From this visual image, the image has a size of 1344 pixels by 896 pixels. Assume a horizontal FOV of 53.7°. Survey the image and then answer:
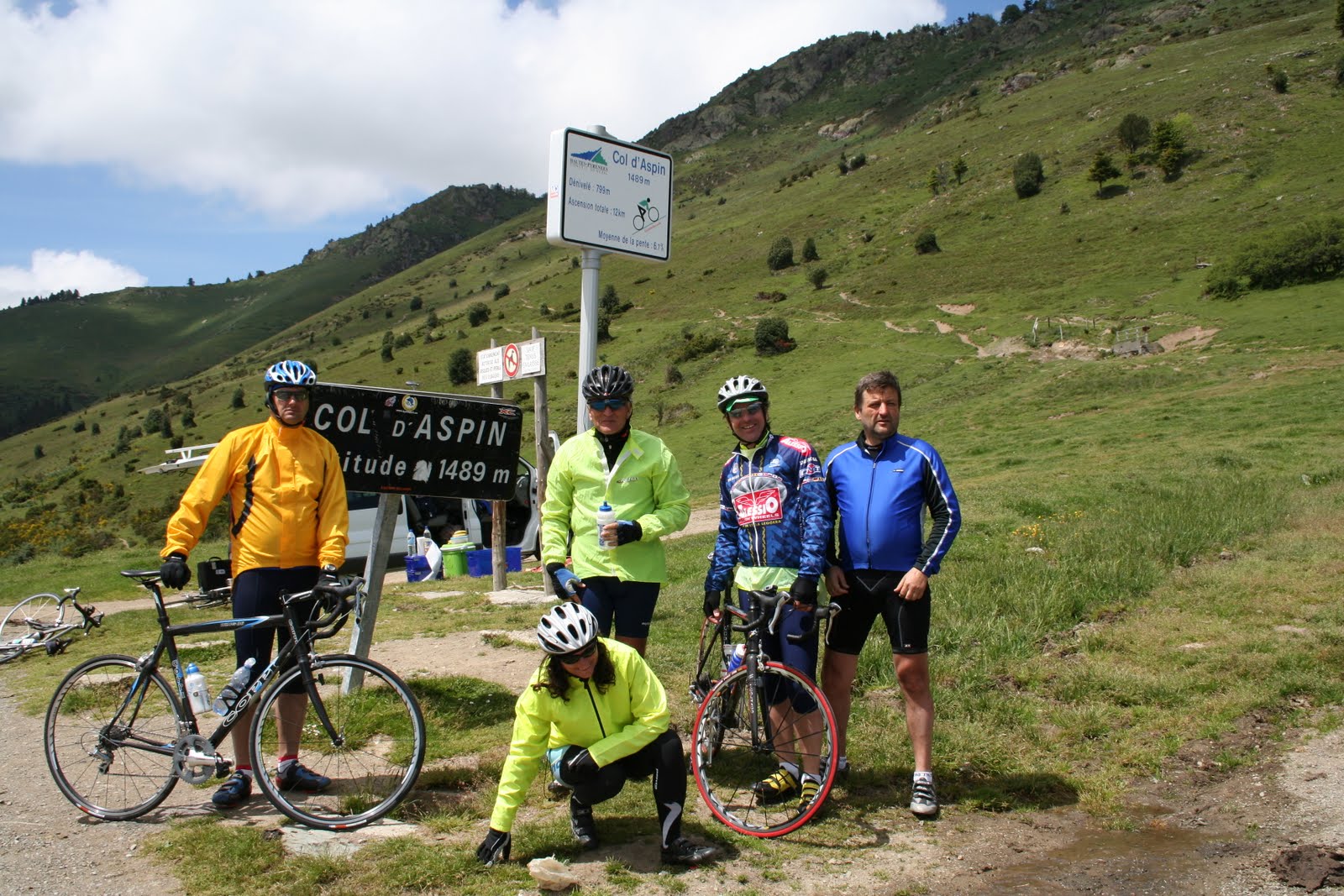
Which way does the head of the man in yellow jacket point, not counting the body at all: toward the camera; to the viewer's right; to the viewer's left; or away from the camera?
toward the camera

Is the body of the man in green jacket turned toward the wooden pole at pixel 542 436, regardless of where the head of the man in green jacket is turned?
no

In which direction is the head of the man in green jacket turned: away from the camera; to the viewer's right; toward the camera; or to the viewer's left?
toward the camera

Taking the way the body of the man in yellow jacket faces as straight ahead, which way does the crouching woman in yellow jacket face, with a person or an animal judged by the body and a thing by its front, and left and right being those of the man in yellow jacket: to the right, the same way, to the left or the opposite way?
the same way

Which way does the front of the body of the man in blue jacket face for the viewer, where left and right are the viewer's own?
facing the viewer

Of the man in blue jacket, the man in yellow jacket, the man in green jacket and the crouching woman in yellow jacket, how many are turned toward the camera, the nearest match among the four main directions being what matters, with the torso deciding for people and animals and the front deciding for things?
4

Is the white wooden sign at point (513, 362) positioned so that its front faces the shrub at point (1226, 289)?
no

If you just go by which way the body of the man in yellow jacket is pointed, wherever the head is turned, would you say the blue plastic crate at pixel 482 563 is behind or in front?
behind

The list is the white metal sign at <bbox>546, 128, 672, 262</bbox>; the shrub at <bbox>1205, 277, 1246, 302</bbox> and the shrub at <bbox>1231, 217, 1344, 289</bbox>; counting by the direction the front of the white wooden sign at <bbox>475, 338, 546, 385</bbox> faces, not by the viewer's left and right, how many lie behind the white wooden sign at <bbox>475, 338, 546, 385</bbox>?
2

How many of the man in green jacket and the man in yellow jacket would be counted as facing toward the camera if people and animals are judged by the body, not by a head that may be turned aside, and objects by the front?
2

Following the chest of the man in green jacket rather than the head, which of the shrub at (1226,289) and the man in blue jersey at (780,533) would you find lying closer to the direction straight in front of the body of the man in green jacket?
the man in blue jersey

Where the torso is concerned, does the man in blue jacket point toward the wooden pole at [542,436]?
no

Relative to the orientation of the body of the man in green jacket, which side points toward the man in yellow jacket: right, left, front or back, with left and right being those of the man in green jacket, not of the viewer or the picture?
right

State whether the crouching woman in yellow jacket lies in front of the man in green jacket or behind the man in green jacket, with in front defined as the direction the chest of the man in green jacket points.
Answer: in front

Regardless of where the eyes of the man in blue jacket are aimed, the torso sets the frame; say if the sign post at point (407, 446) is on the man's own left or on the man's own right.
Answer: on the man's own right

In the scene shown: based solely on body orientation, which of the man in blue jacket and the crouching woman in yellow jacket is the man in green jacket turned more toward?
the crouching woman in yellow jacket

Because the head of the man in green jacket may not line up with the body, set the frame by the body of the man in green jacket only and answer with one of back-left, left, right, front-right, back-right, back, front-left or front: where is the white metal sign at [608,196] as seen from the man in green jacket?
back

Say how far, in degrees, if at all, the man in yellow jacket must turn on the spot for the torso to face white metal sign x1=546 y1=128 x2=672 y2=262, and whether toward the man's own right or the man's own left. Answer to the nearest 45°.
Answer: approximately 135° to the man's own left

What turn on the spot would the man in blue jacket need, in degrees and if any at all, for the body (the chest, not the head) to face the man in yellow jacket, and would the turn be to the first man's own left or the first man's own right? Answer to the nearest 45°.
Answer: approximately 90° to the first man's own right

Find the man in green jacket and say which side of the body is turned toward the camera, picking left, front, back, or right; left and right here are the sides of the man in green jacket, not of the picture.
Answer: front
